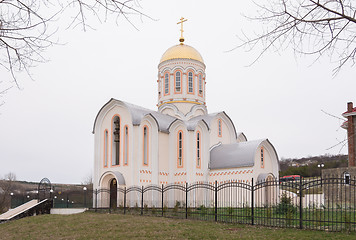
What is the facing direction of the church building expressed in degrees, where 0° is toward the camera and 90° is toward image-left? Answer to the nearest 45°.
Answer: approximately 45°
